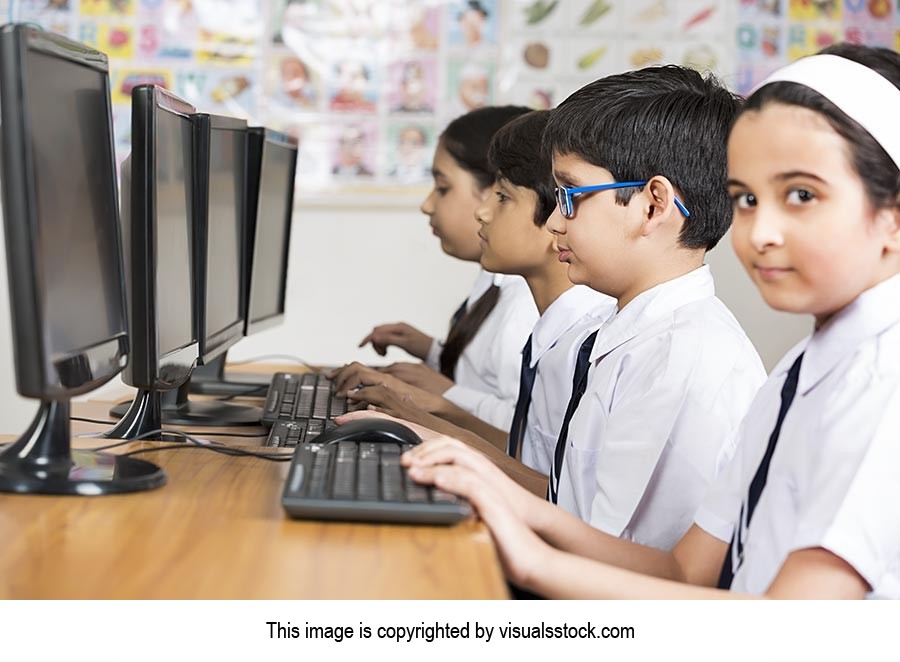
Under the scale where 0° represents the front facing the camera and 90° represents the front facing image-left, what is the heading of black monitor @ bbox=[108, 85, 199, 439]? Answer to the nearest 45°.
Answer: approximately 270°

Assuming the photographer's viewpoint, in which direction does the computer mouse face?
facing to the left of the viewer

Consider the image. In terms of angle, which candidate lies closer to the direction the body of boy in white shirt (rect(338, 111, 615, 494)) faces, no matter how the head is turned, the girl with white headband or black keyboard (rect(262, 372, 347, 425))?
the black keyboard

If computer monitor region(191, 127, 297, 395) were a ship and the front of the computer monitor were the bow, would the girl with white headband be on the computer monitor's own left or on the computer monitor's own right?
on the computer monitor's own right

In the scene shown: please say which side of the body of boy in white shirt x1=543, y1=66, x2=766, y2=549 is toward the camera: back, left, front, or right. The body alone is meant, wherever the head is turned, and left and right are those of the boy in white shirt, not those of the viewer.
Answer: left

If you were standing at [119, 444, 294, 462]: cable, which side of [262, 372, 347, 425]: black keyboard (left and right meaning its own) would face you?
right

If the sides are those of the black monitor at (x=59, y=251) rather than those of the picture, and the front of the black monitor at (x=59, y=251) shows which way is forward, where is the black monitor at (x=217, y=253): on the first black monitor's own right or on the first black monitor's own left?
on the first black monitor's own left

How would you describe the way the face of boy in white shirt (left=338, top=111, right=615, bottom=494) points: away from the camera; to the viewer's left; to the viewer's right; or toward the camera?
to the viewer's left

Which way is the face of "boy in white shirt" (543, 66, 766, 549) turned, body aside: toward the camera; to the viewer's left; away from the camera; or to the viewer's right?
to the viewer's left

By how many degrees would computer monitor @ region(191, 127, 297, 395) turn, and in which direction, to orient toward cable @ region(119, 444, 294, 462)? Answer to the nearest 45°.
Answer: approximately 90° to its right
